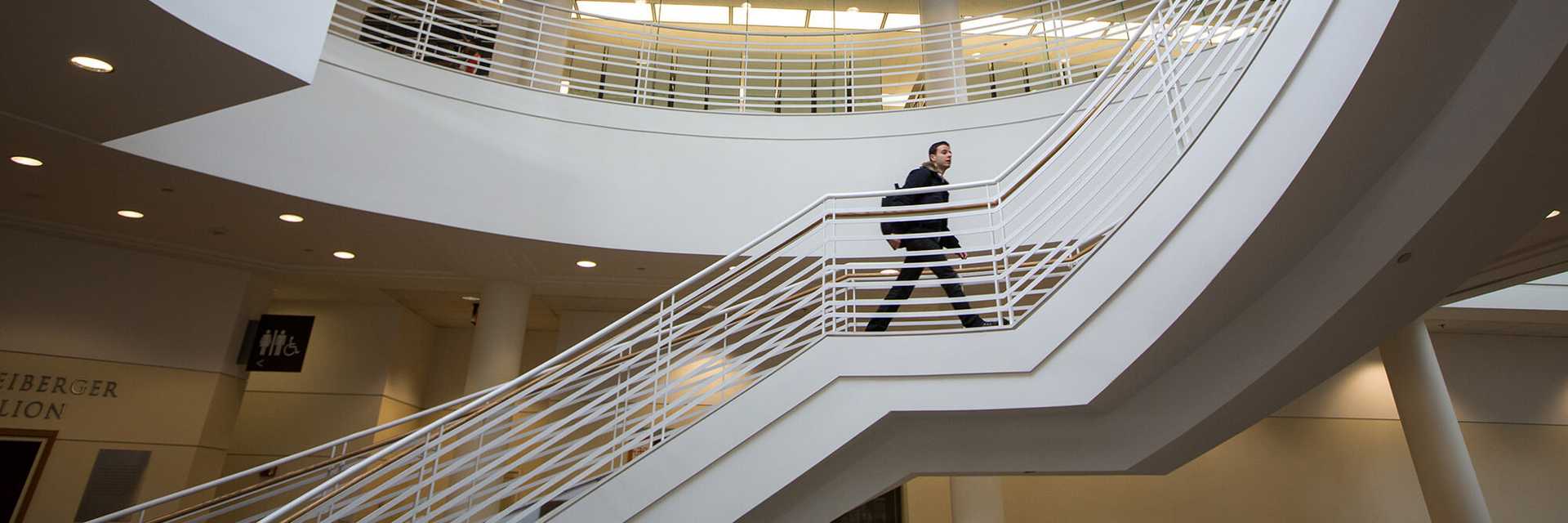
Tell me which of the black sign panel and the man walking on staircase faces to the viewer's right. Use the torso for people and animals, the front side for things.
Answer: the man walking on staircase

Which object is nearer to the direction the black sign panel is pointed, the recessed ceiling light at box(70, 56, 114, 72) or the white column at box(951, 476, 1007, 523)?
the recessed ceiling light

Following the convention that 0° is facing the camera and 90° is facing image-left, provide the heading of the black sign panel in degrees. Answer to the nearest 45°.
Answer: approximately 0°

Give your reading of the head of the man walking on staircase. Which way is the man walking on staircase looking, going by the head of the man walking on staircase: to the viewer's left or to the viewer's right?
to the viewer's right

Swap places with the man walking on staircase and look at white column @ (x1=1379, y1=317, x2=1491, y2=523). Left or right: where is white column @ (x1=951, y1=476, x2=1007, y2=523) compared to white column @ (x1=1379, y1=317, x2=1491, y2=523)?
left

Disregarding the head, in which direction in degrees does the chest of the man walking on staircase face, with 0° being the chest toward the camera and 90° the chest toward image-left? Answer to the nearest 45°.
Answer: approximately 270°

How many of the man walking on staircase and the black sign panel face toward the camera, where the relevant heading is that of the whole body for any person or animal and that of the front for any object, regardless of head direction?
1

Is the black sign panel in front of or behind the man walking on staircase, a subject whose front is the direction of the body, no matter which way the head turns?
behind

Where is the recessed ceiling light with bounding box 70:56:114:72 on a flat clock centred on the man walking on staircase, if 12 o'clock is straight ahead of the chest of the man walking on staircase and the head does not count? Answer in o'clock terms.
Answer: The recessed ceiling light is roughly at 5 o'clock from the man walking on staircase.

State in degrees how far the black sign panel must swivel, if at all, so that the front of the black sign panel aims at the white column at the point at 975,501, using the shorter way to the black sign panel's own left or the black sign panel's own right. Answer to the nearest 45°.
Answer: approximately 45° to the black sign panel's own left

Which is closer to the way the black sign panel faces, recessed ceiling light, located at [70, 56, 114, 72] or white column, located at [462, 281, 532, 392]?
the recessed ceiling light
